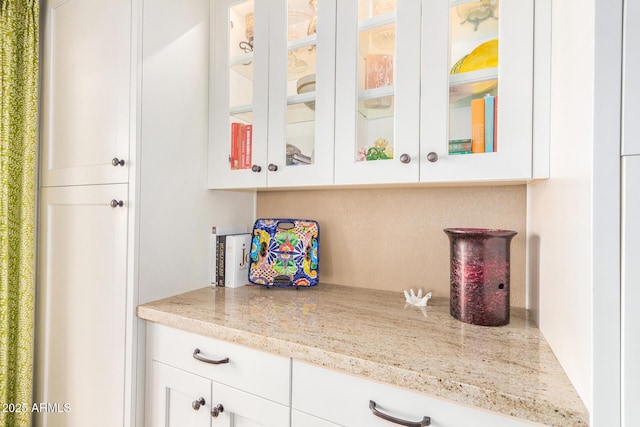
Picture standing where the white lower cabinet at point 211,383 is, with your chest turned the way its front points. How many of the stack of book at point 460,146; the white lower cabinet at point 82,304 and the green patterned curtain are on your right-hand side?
2

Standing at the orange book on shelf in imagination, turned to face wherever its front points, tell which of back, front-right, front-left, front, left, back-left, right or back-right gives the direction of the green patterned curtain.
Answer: right
